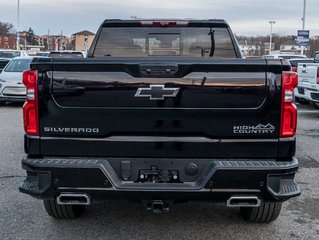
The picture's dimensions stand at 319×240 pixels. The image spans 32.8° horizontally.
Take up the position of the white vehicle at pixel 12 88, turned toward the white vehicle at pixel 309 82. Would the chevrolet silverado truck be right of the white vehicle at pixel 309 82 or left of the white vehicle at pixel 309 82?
right

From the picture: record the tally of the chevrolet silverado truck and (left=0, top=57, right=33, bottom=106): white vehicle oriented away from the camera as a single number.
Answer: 1

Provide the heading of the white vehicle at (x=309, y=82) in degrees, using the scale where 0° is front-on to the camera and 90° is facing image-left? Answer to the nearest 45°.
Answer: approximately 225°

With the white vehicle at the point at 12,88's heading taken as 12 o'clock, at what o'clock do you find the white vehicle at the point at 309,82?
the white vehicle at the point at 309,82 is roughly at 10 o'clock from the white vehicle at the point at 12,88.

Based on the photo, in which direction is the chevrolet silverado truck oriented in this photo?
away from the camera

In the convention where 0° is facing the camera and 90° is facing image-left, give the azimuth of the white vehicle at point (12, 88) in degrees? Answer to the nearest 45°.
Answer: approximately 0°

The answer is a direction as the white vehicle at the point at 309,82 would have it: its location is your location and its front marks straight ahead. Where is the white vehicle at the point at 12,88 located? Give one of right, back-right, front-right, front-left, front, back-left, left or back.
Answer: back-left

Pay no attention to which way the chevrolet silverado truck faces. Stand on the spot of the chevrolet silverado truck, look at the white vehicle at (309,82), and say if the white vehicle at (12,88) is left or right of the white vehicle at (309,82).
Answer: left
